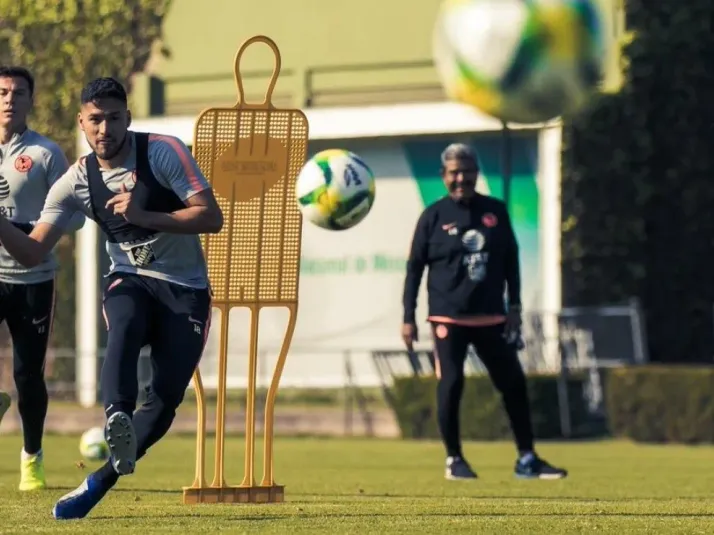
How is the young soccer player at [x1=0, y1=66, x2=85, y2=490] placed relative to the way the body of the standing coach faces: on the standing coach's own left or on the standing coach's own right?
on the standing coach's own right

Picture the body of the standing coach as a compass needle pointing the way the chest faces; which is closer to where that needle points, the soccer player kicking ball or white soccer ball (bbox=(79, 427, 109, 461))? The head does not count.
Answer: the soccer player kicking ball

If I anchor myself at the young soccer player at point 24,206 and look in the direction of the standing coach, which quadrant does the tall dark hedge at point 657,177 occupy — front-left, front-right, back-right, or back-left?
front-left

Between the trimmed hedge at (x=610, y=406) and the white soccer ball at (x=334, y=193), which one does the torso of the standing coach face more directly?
the white soccer ball

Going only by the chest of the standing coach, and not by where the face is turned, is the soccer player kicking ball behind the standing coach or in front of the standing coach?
in front

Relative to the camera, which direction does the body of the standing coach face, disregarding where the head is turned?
toward the camera

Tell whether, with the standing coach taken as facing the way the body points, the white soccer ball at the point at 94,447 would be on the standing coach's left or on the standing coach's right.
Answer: on the standing coach's right

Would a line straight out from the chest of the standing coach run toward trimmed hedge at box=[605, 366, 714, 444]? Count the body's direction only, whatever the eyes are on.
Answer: no
